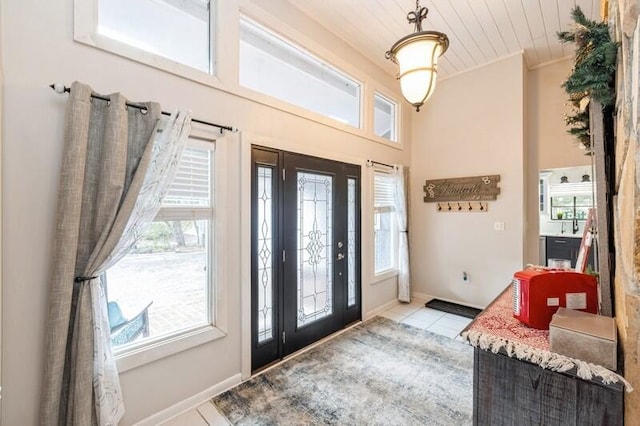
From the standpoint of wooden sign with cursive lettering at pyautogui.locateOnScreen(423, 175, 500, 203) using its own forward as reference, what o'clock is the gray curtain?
The gray curtain is roughly at 1 o'clock from the wooden sign with cursive lettering.

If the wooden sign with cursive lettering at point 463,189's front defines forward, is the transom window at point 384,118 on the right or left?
on its right

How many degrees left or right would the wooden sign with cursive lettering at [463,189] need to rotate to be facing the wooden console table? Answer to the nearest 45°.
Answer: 0° — it already faces it

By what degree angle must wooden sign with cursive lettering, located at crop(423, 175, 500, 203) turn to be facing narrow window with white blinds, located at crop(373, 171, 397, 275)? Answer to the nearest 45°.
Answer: approximately 45° to its right

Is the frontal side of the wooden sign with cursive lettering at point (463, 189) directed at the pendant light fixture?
yes

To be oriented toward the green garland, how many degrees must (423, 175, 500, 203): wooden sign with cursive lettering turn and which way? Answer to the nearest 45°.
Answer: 0° — it already faces it

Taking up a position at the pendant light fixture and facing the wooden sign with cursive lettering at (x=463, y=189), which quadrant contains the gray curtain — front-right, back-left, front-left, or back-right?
back-left

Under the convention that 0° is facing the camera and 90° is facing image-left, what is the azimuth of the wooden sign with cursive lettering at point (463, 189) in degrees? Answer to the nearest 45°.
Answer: approximately 0°
